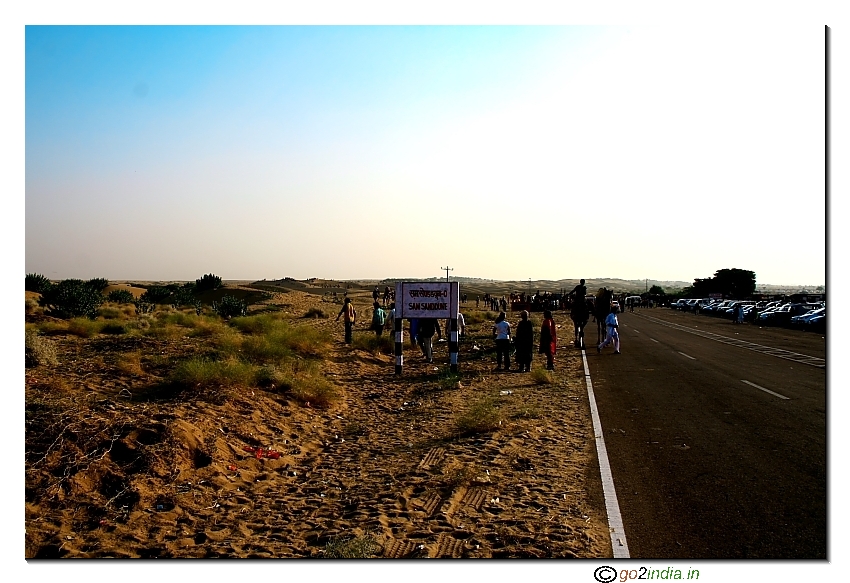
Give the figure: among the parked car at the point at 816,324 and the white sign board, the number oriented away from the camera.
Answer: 0

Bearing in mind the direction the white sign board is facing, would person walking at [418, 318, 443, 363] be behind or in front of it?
behind

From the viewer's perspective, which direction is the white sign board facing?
toward the camera

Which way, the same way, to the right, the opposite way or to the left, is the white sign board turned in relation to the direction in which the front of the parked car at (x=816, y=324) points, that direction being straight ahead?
to the left

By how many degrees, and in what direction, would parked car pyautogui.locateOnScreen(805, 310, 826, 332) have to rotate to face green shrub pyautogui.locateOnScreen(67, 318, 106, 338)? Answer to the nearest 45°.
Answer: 0° — it already faces it

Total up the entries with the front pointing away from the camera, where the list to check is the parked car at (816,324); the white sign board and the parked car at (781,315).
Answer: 0

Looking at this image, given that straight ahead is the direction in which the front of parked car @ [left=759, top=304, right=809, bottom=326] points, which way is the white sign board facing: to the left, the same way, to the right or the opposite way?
to the left

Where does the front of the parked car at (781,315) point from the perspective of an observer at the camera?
facing the viewer and to the left of the viewer
